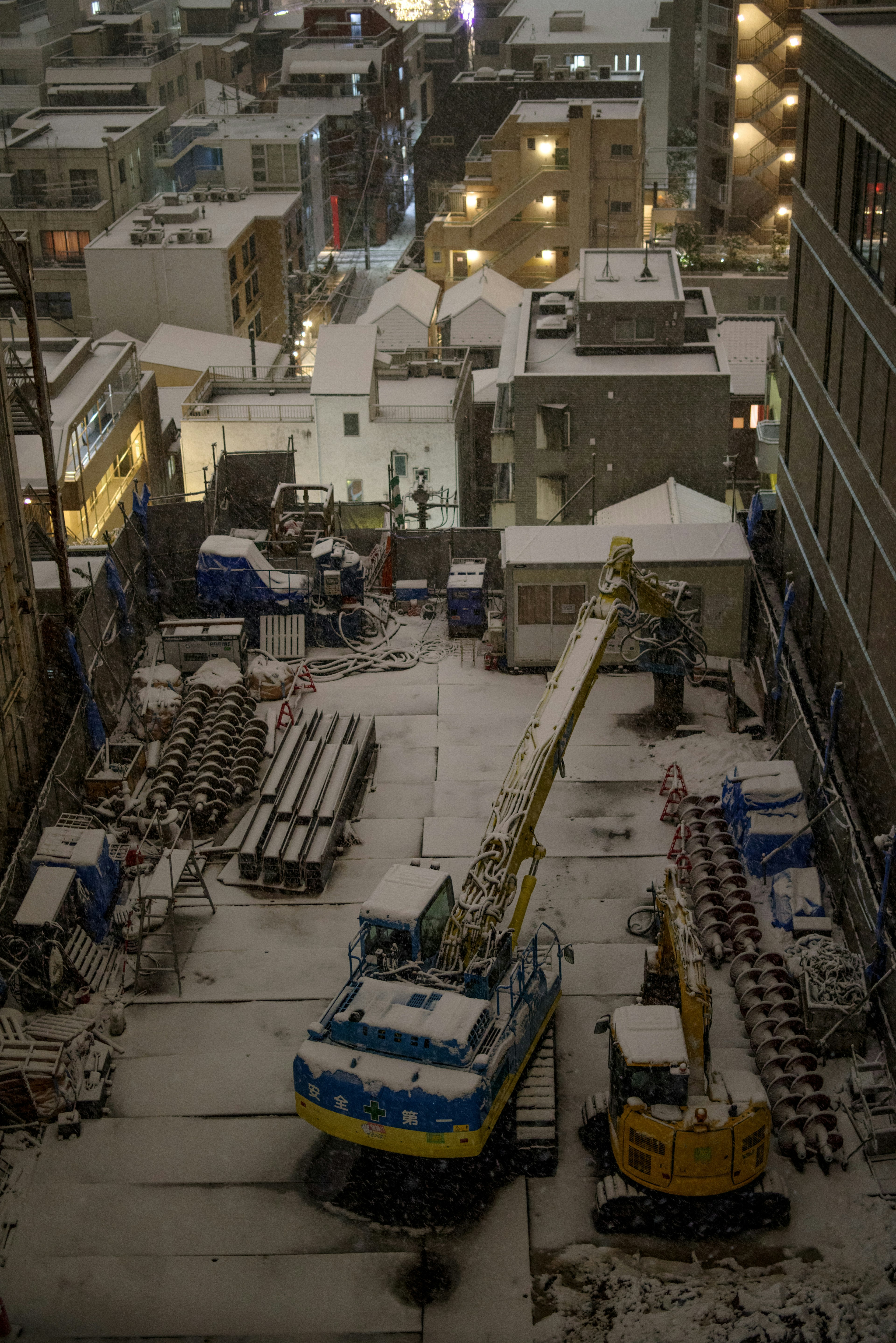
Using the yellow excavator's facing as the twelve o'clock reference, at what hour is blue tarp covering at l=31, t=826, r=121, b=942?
The blue tarp covering is roughly at 10 o'clock from the yellow excavator.

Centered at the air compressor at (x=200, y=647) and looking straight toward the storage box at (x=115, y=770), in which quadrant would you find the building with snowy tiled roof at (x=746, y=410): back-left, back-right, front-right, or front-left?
back-left

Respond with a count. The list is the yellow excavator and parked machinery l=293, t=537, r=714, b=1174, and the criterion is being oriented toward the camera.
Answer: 0

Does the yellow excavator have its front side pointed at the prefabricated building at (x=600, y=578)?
yes

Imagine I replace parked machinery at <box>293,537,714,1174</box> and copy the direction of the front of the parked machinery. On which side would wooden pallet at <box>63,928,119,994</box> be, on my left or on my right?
on my left

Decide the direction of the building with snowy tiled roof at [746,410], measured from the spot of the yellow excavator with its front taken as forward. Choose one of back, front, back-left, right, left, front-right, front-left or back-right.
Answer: front

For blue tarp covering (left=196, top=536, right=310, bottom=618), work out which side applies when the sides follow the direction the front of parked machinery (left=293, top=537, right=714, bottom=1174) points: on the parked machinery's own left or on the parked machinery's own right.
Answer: on the parked machinery's own left

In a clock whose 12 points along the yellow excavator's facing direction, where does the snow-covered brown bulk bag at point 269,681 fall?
The snow-covered brown bulk bag is roughly at 11 o'clock from the yellow excavator.

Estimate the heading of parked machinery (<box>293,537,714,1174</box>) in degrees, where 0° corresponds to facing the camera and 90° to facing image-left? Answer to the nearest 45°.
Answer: approximately 225°

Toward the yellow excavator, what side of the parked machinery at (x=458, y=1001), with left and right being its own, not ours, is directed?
right

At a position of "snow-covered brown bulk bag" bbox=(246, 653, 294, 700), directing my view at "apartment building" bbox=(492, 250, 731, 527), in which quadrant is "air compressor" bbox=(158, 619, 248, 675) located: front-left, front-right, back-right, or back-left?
back-left

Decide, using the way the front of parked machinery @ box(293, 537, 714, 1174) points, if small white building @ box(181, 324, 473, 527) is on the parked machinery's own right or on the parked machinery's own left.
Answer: on the parked machinery's own left

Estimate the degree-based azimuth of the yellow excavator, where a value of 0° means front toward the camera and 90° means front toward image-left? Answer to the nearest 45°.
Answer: approximately 180°

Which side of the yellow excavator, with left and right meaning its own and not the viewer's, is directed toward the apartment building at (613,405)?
front

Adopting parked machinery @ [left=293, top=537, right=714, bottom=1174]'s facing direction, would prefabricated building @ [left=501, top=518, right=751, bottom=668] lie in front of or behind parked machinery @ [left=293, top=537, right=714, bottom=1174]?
in front
